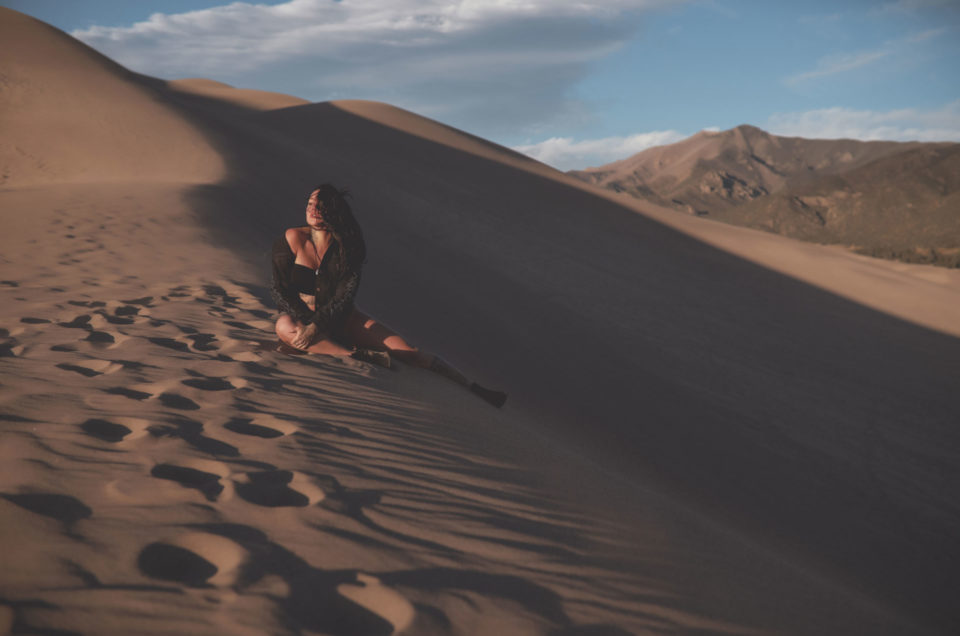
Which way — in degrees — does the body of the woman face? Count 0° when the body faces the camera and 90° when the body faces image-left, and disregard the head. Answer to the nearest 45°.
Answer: approximately 0°

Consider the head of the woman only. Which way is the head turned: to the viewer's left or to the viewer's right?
to the viewer's left
